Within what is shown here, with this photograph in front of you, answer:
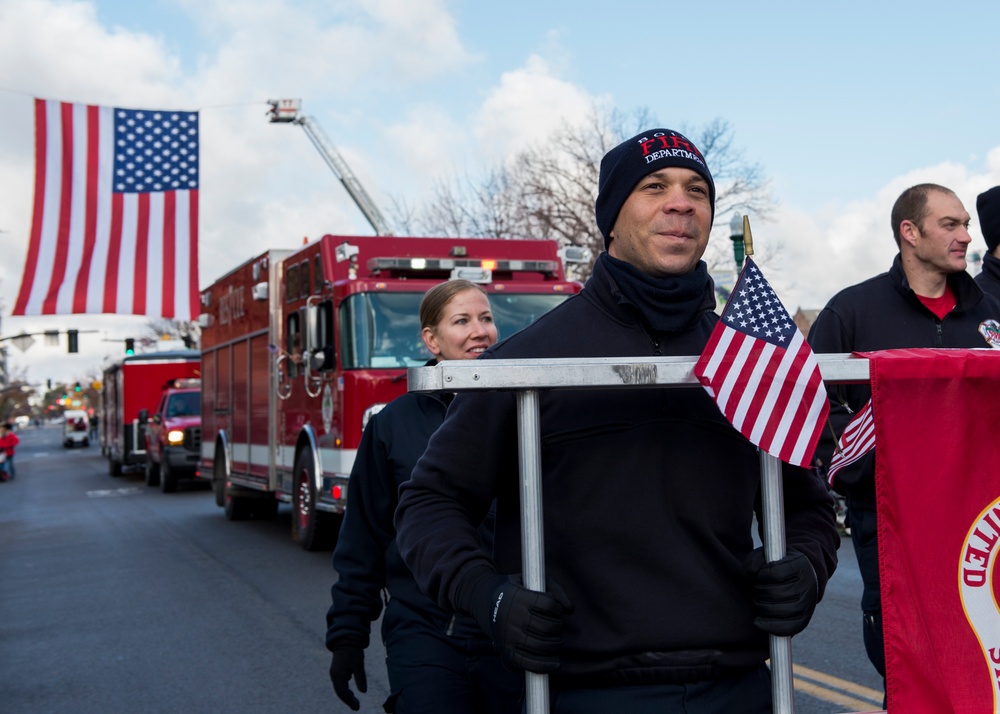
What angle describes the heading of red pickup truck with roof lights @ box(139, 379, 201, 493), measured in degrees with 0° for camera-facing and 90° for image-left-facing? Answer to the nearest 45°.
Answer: approximately 315°

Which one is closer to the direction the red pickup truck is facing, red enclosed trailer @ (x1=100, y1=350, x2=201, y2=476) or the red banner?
the red banner

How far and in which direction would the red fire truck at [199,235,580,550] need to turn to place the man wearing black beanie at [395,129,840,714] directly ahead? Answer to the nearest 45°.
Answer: approximately 45° to its right

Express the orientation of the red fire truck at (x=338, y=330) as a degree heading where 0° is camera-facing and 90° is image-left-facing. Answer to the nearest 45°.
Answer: approximately 315°

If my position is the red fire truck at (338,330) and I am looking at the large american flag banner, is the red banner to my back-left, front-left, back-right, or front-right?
back-left

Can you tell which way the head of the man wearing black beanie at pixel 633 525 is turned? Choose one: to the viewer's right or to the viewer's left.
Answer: to the viewer's right

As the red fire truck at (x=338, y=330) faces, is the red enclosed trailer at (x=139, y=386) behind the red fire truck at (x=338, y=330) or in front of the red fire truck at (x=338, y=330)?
behind

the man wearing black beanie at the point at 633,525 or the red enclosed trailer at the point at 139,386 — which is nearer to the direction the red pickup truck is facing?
the man wearing black beanie

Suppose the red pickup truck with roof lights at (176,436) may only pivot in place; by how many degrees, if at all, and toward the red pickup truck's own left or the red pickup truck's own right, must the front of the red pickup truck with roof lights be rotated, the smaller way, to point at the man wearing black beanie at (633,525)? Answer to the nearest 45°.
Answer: approximately 45° to the red pickup truck's own right

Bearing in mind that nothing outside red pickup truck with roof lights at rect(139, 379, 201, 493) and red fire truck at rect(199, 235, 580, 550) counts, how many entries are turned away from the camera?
0
